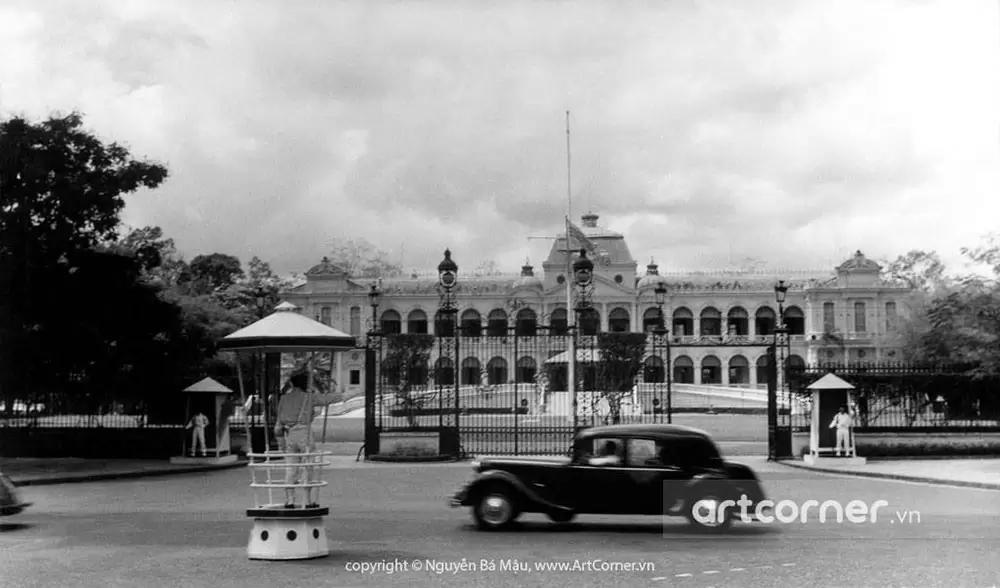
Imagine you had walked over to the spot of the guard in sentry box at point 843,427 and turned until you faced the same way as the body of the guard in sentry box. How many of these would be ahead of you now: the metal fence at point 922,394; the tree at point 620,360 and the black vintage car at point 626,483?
1

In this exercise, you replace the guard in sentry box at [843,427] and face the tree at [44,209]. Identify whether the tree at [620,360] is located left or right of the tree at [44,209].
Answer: right

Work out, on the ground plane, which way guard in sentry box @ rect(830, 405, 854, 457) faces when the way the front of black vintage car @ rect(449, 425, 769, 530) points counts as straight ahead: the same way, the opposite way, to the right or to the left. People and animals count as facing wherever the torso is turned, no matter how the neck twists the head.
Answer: to the left

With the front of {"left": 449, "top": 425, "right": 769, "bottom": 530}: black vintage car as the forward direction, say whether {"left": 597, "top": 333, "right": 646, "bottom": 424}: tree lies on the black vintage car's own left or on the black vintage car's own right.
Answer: on the black vintage car's own right

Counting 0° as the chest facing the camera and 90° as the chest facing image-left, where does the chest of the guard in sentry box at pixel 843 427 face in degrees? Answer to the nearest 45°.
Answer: approximately 0°

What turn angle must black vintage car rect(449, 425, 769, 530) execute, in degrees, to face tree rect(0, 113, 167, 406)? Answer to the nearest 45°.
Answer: approximately 45° to its right

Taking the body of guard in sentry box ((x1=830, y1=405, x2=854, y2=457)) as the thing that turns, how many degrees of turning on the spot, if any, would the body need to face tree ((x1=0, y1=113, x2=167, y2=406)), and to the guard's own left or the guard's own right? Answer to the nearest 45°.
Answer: approximately 90° to the guard's own right

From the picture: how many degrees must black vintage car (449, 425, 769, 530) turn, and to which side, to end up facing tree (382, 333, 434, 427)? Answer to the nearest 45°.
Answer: approximately 90° to its right

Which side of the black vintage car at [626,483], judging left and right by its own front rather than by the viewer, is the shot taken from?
left

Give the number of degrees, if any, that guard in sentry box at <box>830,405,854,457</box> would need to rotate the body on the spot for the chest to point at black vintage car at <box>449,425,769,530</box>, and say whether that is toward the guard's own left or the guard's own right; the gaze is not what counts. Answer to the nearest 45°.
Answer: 0° — they already face it

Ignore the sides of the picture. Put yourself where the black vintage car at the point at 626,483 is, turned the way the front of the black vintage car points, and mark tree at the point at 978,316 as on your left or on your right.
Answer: on your right
